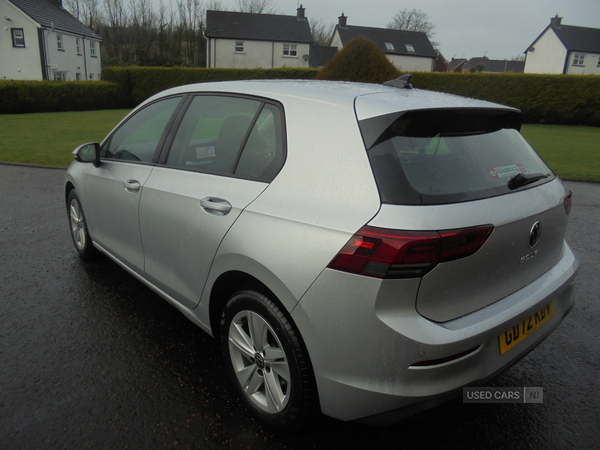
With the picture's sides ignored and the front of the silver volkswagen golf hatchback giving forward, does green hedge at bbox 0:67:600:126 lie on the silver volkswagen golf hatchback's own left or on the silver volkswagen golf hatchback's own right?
on the silver volkswagen golf hatchback's own right

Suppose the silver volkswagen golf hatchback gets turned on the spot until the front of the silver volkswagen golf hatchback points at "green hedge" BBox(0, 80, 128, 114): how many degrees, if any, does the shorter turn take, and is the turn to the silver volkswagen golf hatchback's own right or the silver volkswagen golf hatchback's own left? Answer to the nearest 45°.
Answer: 0° — it already faces it

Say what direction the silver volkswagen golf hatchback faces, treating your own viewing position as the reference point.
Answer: facing away from the viewer and to the left of the viewer

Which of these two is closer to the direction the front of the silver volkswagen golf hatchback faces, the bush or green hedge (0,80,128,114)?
the green hedge

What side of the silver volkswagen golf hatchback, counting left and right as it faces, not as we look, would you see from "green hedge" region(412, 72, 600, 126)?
right

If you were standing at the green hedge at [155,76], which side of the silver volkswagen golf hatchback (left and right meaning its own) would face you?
front

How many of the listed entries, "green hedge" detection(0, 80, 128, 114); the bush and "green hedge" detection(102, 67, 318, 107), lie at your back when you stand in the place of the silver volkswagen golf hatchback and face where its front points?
0

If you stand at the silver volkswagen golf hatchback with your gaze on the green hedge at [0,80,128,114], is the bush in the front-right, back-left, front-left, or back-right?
front-right

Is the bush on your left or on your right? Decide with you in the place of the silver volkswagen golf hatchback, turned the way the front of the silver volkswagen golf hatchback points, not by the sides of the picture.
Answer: on your right
